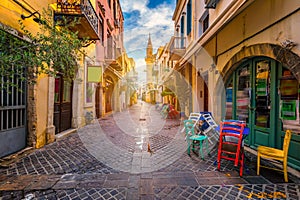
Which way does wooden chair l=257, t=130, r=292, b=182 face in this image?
to the viewer's left

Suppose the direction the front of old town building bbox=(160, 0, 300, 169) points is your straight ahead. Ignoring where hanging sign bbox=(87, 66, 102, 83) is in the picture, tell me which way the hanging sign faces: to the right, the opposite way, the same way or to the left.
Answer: to the left

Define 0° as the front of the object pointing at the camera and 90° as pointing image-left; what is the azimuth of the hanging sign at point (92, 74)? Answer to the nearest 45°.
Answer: approximately 0°

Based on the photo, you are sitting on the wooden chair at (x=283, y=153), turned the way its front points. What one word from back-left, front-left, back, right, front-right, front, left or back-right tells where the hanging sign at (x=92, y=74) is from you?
front

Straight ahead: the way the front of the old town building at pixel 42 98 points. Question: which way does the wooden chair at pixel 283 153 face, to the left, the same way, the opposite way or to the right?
the opposite way

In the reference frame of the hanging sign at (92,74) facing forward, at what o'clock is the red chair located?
The red chair is roughly at 11 o'clock from the hanging sign.

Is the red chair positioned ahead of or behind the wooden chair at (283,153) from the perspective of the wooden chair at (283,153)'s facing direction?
ahead

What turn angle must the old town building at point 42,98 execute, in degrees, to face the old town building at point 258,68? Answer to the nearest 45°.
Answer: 0° — it already faces it

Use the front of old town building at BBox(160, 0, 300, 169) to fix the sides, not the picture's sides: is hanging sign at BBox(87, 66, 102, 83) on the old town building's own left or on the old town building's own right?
on the old town building's own right

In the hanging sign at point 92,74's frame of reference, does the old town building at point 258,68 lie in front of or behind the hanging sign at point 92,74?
in front

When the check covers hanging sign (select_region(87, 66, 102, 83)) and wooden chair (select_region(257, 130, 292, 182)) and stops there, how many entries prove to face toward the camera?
1

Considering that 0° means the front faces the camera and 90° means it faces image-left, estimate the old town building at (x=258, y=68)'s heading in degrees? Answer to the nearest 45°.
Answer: approximately 45°
